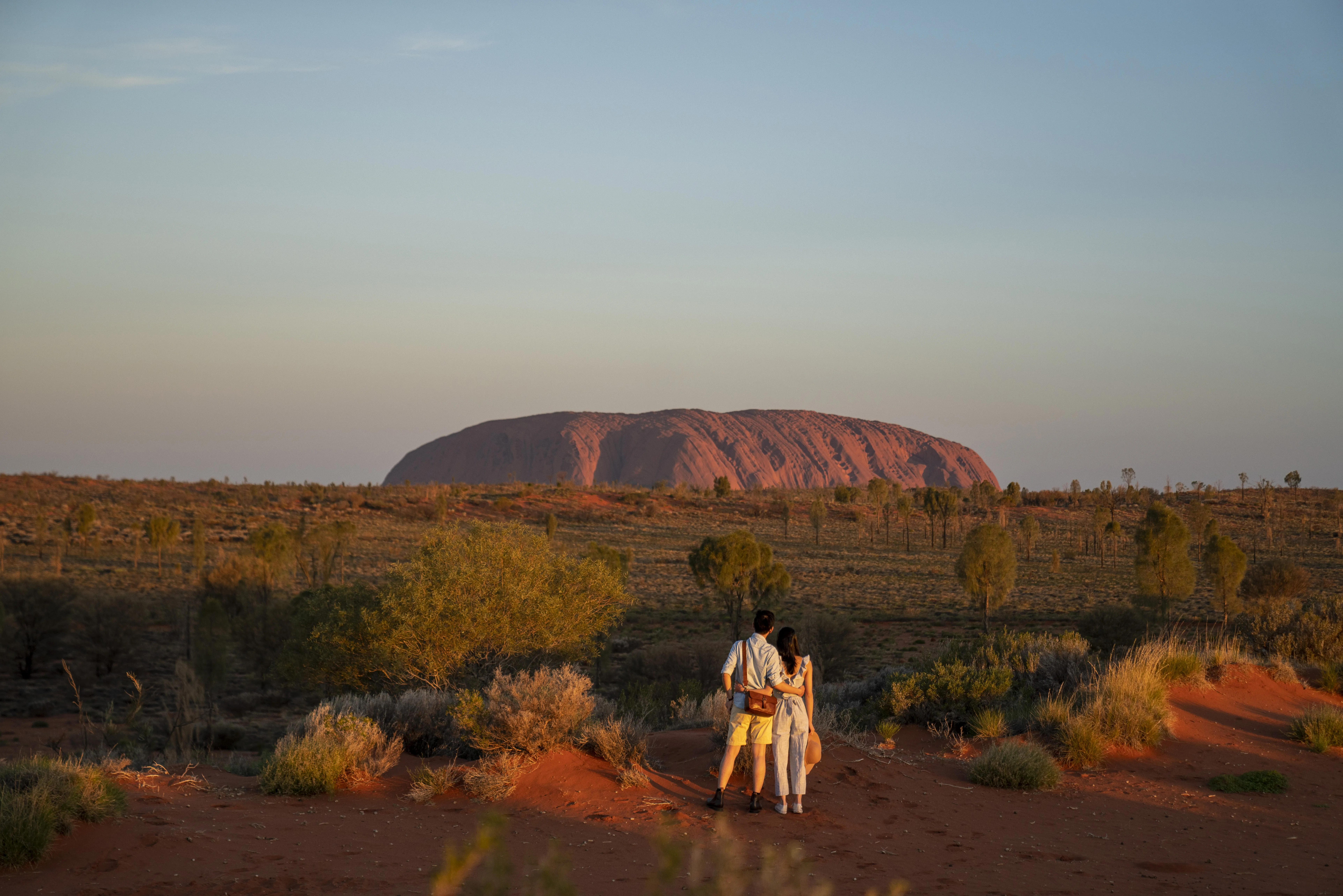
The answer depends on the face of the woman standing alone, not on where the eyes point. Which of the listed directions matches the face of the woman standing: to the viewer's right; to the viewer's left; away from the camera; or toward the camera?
away from the camera

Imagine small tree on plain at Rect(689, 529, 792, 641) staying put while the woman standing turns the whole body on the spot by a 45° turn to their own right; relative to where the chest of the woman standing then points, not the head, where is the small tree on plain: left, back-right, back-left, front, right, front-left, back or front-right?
front-left

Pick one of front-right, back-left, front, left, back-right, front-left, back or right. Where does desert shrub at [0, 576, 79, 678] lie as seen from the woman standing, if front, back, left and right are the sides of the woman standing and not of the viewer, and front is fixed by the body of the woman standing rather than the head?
front-left

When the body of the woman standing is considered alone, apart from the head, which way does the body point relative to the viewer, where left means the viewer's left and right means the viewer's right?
facing away from the viewer

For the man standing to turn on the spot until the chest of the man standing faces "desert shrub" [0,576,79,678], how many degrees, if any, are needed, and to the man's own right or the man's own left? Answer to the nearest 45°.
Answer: approximately 45° to the man's own left

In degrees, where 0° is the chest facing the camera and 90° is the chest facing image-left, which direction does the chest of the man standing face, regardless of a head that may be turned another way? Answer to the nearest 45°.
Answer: approximately 180°

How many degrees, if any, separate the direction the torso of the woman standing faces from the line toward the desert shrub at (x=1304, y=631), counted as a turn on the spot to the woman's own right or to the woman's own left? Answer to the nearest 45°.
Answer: approximately 45° to the woman's own right

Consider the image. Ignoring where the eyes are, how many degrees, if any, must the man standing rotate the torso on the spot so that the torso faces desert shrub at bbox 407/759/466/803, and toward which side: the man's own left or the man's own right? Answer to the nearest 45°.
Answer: approximately 90° to the man's own left

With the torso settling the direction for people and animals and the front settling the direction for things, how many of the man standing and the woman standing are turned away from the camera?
2

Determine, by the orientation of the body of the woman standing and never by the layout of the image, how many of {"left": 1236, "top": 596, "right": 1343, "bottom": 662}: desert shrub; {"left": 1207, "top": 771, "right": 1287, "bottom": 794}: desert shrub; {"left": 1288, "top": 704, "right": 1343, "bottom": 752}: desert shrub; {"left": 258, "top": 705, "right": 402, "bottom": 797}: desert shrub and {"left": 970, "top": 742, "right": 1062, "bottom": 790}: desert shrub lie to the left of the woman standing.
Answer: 1

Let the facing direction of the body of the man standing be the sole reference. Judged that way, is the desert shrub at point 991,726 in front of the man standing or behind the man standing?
in front
